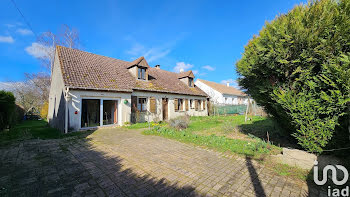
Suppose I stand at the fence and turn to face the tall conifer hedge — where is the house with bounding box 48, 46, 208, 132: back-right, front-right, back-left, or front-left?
front-right

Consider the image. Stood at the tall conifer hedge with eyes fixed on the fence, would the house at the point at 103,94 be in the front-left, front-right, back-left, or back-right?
front-left

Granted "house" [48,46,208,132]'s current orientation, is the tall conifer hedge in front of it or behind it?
in front

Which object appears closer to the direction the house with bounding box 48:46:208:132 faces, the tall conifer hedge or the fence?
the tall conifer hedge

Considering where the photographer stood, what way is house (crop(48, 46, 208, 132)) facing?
facing the viewer and to the right of the viewer

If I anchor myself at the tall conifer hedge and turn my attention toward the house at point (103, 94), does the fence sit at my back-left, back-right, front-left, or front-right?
front-right

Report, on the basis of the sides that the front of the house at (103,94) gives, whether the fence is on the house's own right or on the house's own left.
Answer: on the house's own left
